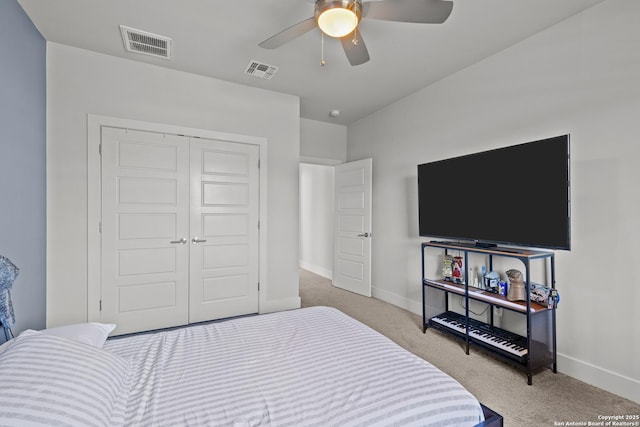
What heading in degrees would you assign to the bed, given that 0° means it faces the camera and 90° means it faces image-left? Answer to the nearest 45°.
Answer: approximately 270°

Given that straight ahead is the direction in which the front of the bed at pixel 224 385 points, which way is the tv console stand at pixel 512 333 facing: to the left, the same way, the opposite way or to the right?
the opposite way

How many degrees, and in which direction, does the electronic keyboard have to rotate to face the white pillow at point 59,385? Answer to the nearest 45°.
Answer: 0° — it already faces it

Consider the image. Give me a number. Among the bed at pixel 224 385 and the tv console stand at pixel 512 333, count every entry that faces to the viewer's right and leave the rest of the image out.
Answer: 1

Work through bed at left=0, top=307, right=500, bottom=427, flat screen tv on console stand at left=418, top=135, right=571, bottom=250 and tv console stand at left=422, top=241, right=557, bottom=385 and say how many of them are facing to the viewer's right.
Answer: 1

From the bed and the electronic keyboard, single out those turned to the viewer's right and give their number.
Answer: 1

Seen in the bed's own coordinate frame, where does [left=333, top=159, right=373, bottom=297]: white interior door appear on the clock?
The white interior door is roughly at 10 o'clock from the bed.

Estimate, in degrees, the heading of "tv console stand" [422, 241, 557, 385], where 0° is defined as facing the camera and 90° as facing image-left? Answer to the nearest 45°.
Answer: approximately 45°

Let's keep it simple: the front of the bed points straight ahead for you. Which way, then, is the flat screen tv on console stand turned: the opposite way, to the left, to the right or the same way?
the opposite way

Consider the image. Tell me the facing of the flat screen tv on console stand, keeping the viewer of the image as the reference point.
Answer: facing the viewer and to the left of the viewer
